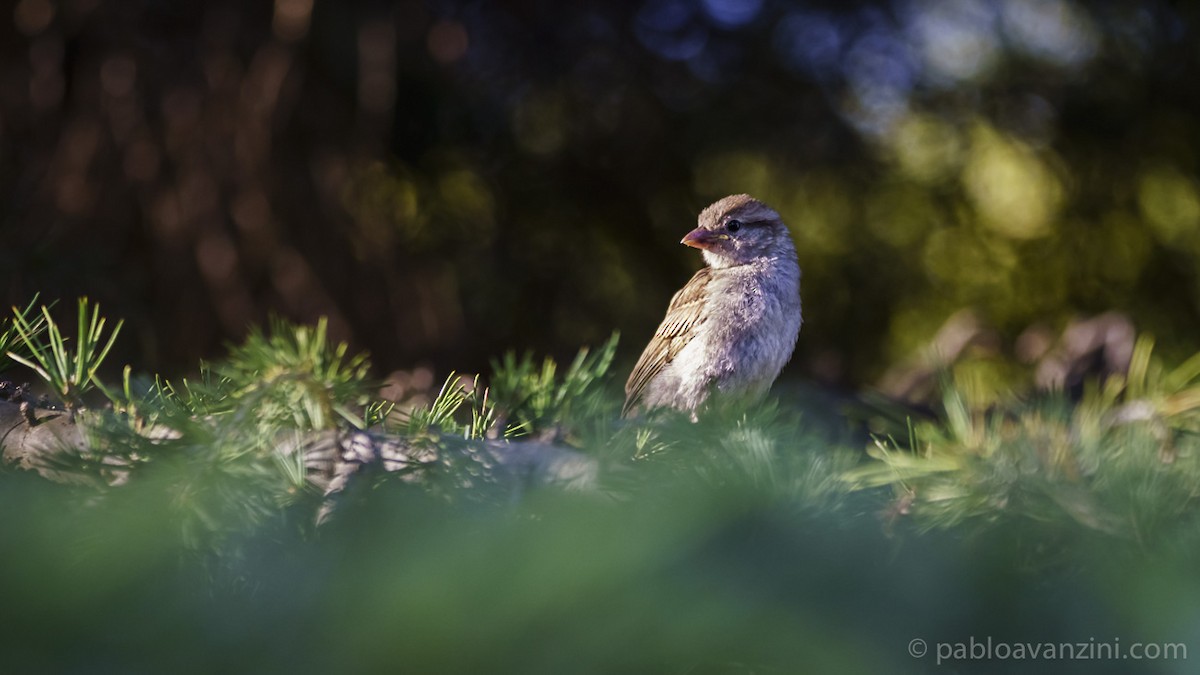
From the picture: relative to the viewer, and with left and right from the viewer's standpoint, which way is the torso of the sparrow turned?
facing the viewer and to the right of the viewer
